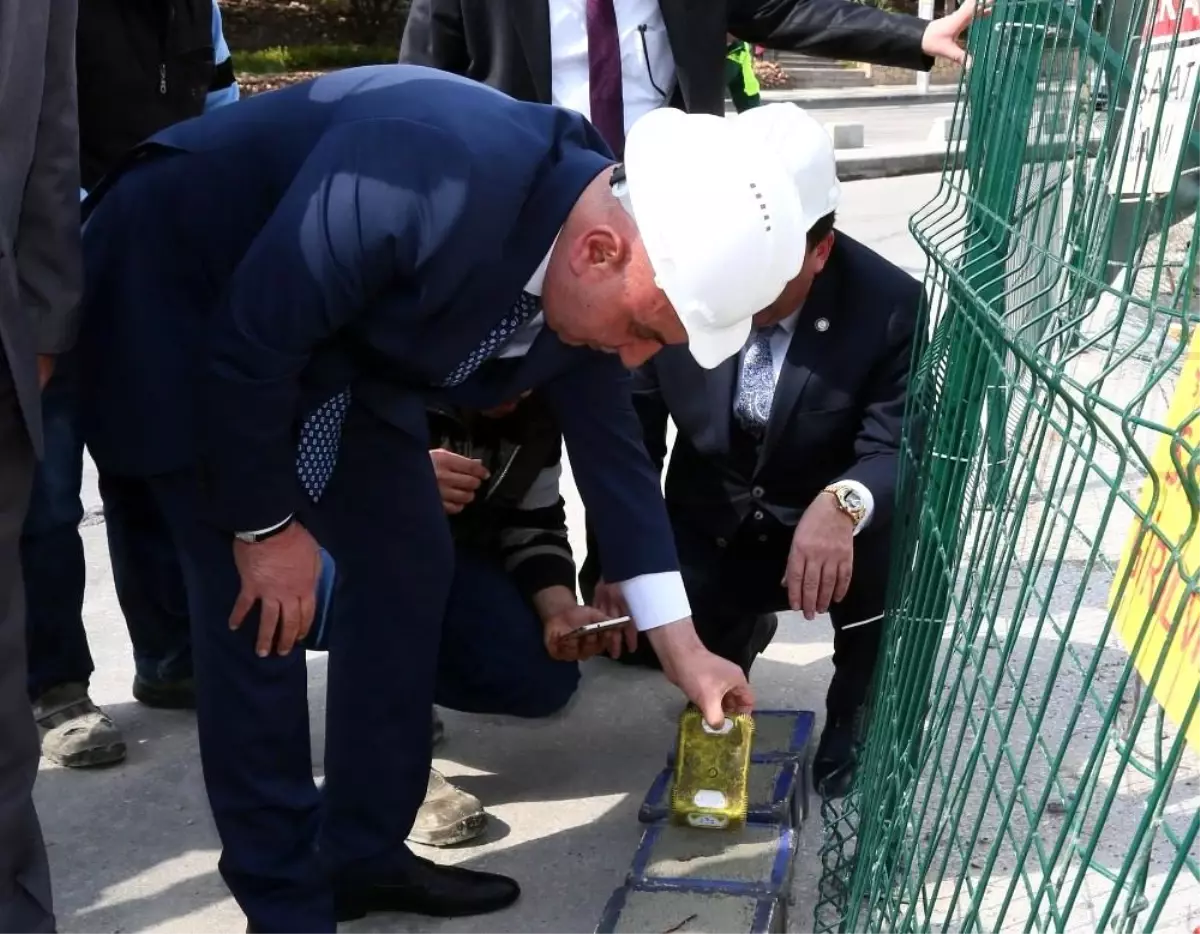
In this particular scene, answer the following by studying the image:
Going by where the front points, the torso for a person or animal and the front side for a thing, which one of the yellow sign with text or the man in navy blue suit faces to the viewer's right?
the man in navy blue suit

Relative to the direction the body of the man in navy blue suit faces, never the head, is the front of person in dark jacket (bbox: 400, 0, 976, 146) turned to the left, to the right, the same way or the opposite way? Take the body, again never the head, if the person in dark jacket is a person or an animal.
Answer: to the right

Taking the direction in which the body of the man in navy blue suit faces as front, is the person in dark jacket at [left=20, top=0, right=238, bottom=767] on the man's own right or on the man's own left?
on the man's own left

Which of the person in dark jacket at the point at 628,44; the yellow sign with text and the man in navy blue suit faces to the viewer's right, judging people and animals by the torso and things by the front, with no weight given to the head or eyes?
the man in navy blue suit

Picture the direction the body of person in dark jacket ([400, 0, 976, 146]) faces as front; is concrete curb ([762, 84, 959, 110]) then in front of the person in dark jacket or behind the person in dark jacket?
behind

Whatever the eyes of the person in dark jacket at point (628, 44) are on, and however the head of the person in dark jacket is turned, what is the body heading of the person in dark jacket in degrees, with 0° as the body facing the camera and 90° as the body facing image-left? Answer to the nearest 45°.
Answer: approximately 0°

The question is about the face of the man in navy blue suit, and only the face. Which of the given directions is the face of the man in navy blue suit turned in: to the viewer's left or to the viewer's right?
to the viewer's right

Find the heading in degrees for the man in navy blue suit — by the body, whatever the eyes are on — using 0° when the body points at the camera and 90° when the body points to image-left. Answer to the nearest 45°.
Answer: approximately 270°
